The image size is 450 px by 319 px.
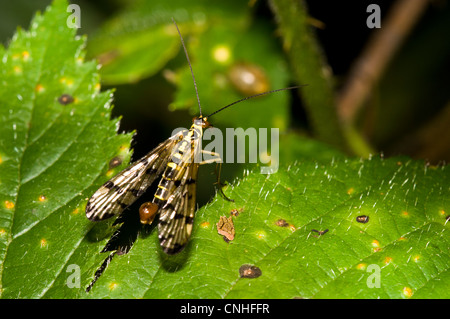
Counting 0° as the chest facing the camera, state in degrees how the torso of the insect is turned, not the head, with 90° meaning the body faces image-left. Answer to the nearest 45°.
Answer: approximately 225°

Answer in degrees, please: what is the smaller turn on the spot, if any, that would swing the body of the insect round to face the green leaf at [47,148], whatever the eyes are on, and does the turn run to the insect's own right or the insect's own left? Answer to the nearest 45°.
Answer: approximately 135° to the insect's own left
